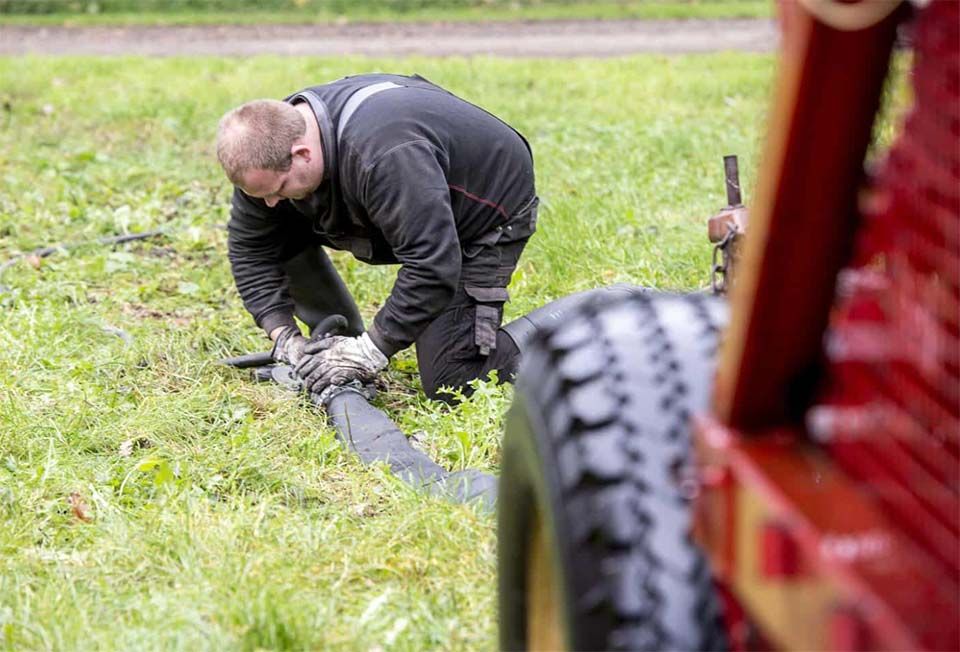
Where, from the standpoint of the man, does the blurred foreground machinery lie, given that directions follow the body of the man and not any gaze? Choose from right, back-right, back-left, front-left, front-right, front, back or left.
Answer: front-left

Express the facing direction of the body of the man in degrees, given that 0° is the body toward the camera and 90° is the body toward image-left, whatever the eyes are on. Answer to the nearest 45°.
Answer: approximately 45°
